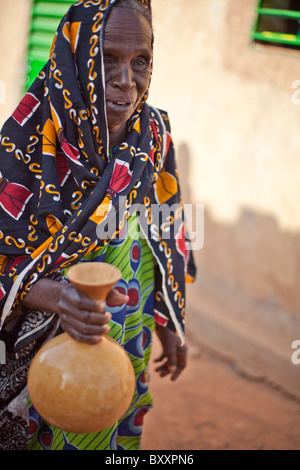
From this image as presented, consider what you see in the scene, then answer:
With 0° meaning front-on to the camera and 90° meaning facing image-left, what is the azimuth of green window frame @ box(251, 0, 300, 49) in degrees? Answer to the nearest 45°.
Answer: approximately 0°

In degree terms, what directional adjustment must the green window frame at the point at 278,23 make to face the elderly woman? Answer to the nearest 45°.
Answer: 0° — it already faces them

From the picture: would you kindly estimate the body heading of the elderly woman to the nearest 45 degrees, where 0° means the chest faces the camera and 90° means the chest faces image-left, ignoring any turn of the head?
approximately 315°

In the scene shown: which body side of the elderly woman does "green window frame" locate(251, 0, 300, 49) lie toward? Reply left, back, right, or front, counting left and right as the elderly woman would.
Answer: back
